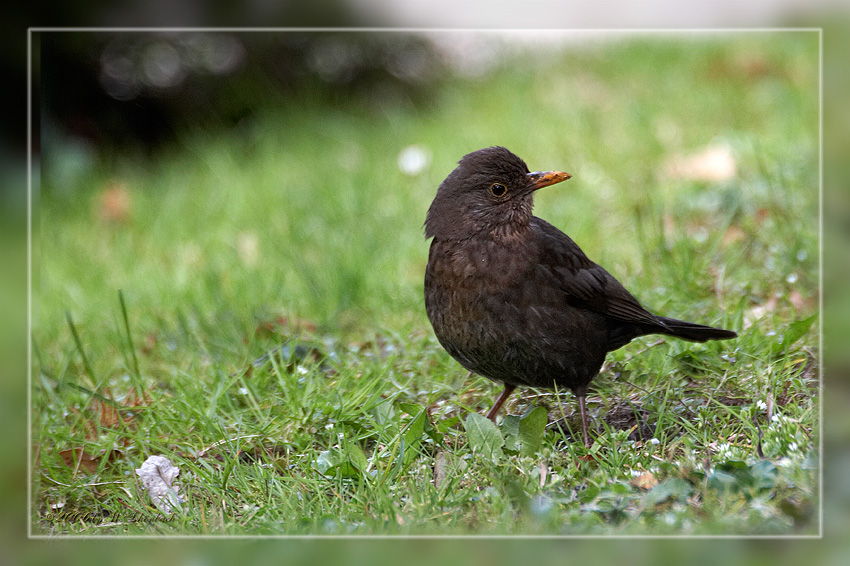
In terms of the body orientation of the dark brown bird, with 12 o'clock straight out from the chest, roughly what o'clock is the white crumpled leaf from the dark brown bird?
The white crumpled leaf is roughly at 1 o'clock from the dark brown bird.

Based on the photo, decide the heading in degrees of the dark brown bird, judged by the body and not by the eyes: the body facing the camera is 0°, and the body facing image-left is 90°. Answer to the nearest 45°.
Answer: approximately 45°
